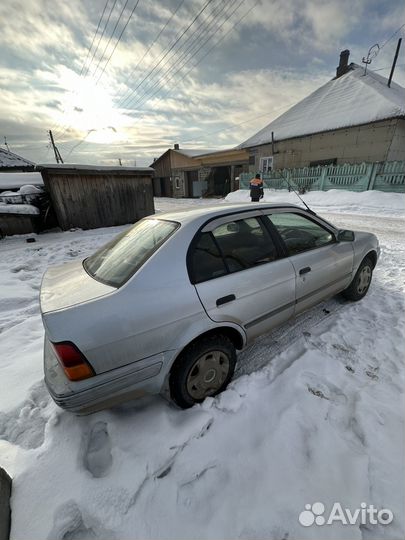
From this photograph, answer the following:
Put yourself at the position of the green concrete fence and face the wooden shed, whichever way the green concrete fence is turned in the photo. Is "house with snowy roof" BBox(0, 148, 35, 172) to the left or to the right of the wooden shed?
right

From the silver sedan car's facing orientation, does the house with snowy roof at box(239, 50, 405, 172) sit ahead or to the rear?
ahead

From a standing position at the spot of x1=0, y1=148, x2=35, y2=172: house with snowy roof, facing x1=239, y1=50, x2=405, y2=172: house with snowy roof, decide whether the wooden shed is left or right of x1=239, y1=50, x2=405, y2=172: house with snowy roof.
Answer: right

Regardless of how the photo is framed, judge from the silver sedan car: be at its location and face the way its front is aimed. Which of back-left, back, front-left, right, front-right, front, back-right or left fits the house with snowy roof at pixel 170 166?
front-left

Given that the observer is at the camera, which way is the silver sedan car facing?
facing away from the viewer and to the right of the viewer

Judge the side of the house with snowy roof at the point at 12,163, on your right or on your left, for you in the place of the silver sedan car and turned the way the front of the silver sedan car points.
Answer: on your left

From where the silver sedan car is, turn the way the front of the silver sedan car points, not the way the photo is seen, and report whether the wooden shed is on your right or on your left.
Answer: on your left

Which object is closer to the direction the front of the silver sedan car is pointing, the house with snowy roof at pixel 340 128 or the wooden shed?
the house with snowy roof
